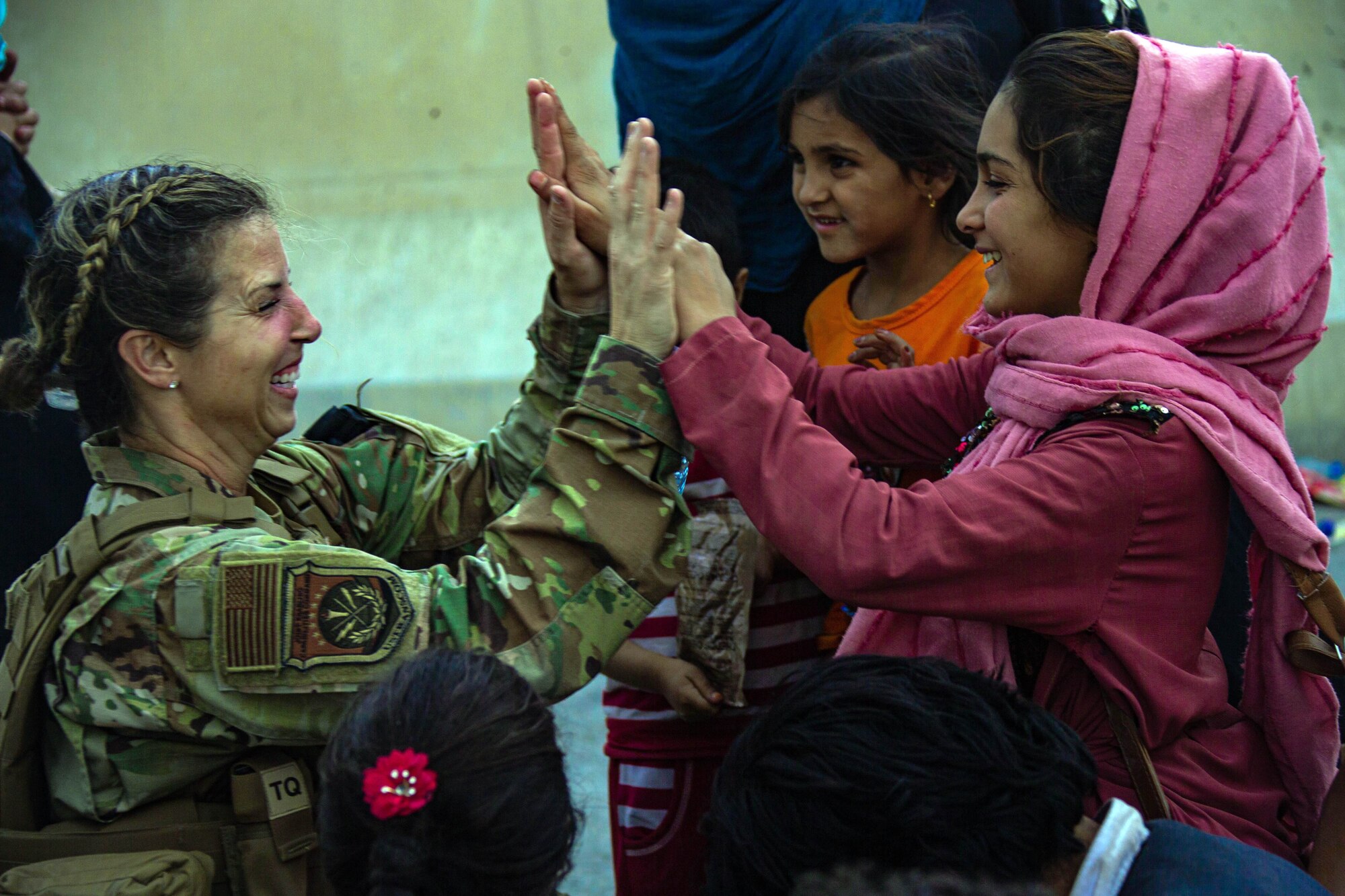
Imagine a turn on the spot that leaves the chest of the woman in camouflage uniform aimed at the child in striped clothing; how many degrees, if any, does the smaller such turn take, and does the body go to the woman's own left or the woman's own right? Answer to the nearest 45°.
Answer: approximately 45° to the woman's own left

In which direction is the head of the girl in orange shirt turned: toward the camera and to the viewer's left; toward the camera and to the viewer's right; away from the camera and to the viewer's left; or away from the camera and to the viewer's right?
toward the camera and to the viewer's left

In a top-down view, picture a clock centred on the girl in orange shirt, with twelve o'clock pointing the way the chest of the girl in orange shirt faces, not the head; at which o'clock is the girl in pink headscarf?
The girl in pink headscarf is roughly at 10 o'clock from the girl in orange shirt.

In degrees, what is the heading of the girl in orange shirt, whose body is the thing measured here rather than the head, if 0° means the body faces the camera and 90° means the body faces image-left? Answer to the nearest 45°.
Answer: approximately 45°

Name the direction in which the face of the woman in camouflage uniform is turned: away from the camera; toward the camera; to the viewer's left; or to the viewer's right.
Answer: to the viewer's right

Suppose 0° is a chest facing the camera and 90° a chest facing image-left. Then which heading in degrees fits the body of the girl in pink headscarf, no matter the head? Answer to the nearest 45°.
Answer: approximately 90°

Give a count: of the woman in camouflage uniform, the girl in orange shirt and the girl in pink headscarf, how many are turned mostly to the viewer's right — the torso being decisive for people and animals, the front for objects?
1

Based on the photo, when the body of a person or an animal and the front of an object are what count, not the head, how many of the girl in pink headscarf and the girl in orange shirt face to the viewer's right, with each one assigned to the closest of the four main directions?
0

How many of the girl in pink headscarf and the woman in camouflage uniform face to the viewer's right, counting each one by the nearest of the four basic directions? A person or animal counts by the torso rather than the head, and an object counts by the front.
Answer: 1

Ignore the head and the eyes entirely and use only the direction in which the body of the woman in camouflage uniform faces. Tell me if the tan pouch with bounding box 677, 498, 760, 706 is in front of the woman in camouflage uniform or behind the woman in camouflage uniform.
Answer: in front

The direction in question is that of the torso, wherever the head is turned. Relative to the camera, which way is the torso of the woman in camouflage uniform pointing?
to the viewer's right

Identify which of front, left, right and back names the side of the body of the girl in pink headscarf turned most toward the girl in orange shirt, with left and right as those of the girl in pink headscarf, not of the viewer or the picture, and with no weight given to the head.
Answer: right

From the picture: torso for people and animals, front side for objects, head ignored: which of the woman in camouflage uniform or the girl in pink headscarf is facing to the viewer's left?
the girl in pink headscarf

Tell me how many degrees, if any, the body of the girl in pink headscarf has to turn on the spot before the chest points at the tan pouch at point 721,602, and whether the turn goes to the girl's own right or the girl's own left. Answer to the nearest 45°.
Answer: approximately 45° to the girl's own right

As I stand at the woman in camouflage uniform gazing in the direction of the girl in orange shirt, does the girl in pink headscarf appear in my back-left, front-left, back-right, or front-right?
front-right

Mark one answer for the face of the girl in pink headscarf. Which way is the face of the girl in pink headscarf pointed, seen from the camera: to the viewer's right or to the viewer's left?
to the viewer's left
